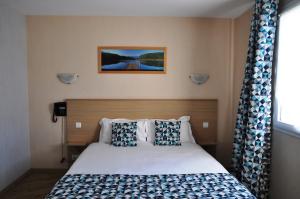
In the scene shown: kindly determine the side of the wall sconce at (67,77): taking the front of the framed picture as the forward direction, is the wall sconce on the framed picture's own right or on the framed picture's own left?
on the framed picture's own right

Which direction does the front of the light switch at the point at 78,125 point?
toward the camera

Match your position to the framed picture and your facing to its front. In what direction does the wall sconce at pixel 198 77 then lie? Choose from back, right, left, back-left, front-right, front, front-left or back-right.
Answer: left

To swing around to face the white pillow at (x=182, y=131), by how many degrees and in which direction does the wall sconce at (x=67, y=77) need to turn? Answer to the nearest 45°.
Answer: approximately 45° to its left

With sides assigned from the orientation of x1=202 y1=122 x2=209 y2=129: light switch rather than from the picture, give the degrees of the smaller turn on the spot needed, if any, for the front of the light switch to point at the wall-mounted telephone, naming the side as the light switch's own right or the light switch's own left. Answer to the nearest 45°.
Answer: approximately 90° to the light switch's own right

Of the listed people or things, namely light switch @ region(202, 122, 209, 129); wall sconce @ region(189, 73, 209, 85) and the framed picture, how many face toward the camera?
3

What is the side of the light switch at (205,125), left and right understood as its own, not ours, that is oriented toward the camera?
front

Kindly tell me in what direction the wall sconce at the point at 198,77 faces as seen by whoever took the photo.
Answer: facing the viewer

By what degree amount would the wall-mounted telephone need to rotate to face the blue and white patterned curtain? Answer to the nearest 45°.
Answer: approximately 45° to its left

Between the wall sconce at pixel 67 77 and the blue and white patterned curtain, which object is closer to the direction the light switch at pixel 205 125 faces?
the blue and white patterned curtain

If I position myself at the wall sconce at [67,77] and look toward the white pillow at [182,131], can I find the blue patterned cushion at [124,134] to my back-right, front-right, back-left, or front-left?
front-right

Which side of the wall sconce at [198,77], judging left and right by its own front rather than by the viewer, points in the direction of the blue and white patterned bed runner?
front

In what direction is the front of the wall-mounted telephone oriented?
toward the camera
